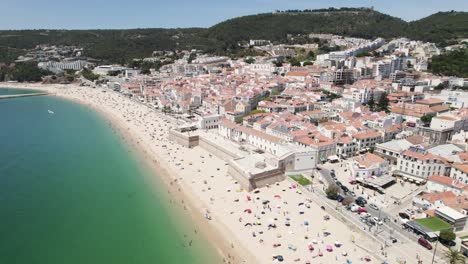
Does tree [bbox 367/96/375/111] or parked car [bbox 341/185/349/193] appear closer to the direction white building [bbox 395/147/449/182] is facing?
the parked car

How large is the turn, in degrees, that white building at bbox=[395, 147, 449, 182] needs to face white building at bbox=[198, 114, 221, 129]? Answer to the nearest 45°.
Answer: approximately 45° to its right

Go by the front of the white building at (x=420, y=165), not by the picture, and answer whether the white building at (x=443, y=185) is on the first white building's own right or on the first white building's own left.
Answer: on the first white building's own left

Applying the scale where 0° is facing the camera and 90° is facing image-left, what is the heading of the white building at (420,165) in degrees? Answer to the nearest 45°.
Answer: approximately 45°

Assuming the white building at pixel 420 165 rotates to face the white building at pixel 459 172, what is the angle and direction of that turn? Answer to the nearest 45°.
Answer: approximately 135° to its left

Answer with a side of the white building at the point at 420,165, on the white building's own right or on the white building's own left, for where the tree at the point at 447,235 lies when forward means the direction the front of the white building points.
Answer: on the white building's own left
